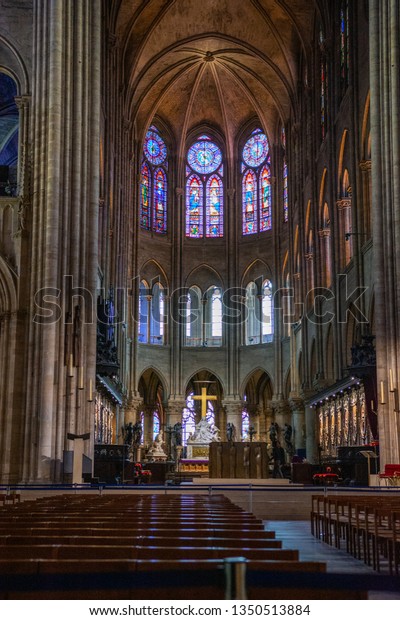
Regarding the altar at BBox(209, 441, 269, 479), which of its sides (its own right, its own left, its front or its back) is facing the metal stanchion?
front

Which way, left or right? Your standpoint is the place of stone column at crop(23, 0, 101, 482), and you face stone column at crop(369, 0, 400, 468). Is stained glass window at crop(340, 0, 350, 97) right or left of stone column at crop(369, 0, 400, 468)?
left

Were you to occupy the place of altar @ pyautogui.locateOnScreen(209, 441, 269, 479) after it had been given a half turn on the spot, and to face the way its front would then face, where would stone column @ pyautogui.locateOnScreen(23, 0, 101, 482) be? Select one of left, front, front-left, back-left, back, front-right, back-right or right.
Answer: back-left

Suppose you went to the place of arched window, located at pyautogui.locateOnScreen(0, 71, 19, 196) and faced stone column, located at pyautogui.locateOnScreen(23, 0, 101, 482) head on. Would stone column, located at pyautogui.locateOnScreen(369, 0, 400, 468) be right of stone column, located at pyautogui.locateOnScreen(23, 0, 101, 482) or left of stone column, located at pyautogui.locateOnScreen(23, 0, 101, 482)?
left

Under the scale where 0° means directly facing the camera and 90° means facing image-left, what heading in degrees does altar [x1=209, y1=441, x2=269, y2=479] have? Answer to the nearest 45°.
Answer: approximately 0°
